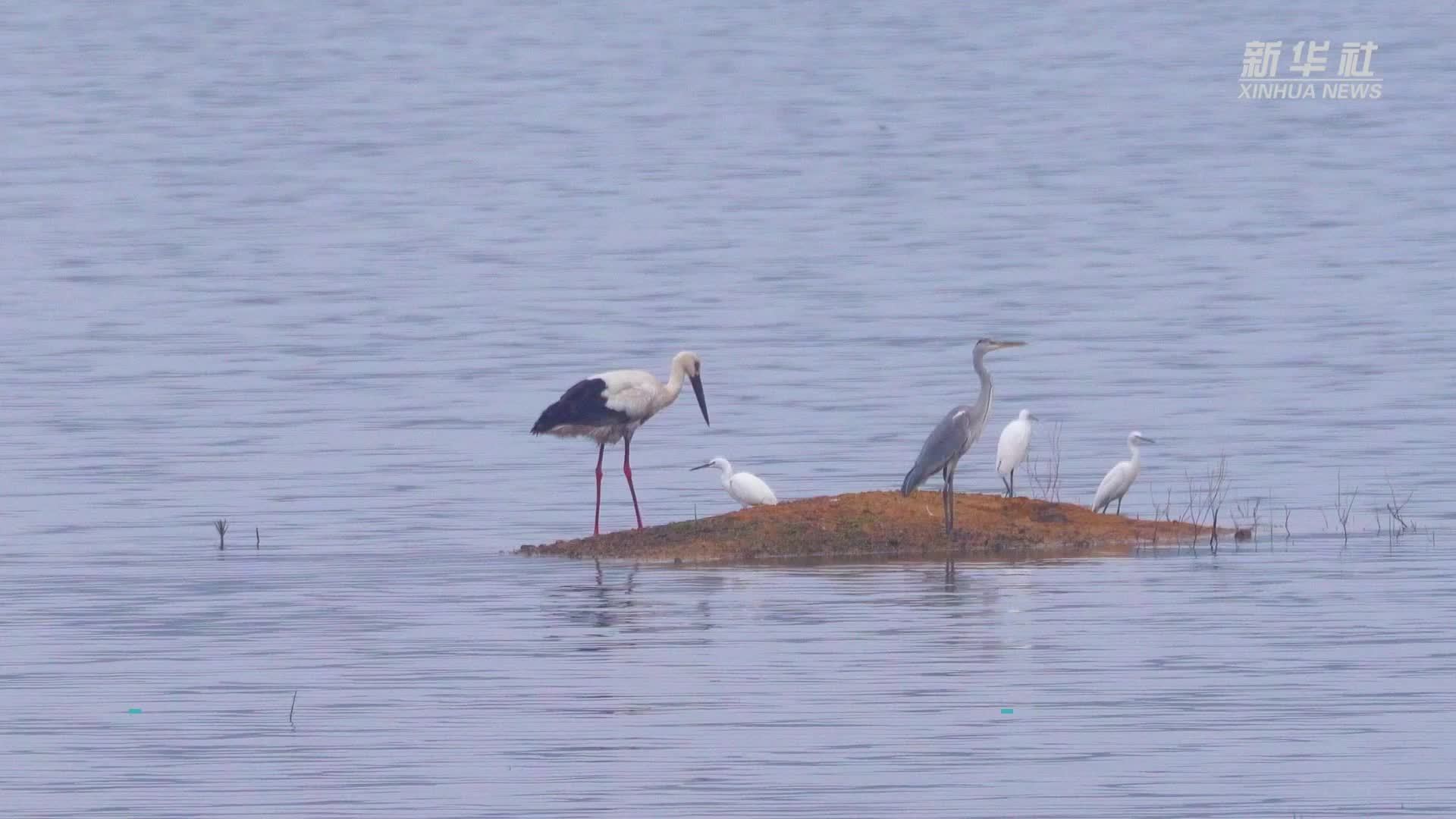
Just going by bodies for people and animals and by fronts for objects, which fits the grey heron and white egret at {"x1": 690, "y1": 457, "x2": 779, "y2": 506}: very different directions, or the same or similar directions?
very different directions

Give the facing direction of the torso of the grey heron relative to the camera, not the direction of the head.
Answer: to the viewer's right

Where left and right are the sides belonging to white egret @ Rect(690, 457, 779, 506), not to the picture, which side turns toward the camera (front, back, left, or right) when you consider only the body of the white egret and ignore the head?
left

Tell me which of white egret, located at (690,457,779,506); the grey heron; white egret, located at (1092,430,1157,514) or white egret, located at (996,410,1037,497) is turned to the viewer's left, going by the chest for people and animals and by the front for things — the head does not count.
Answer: white egret, located at (690,457,779,506)

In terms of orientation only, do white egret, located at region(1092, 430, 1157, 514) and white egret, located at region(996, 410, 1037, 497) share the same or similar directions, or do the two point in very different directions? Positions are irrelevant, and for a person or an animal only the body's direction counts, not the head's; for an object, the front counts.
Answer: same or similar directions

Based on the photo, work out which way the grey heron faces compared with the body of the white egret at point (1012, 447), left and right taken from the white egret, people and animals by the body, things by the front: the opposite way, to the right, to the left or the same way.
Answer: the same way

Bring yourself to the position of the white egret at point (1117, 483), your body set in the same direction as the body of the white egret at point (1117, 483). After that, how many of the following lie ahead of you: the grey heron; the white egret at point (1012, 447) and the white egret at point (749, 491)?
0

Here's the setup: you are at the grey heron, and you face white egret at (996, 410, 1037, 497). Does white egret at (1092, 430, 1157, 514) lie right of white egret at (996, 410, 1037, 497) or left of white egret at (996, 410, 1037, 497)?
right

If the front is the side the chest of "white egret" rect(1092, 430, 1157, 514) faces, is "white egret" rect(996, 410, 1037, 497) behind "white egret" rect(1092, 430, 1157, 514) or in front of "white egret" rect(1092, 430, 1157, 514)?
behind

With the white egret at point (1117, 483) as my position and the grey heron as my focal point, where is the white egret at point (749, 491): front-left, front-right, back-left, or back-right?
front-right

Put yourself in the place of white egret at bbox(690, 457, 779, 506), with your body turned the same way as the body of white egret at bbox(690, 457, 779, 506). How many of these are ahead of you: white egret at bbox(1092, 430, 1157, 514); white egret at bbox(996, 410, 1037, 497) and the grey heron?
0

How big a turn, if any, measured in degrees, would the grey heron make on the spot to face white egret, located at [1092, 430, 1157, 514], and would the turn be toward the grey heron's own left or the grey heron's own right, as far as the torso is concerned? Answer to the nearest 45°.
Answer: approximately 45° to the grey heron's own left

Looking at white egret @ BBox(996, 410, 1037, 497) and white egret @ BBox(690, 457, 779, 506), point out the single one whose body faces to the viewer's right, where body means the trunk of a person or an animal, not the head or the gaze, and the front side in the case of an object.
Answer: white egret @ BBox(996, 410, 1037, 497)

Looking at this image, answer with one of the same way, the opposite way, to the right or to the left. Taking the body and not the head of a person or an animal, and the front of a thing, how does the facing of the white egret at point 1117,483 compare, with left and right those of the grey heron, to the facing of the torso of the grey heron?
the same way

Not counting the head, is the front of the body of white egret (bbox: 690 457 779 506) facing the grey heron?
no

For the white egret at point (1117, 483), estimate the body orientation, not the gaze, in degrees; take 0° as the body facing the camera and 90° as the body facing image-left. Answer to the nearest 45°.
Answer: approximately 270°

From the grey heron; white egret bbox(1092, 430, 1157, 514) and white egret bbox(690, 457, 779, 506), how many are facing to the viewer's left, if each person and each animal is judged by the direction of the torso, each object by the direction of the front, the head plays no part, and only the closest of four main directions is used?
1

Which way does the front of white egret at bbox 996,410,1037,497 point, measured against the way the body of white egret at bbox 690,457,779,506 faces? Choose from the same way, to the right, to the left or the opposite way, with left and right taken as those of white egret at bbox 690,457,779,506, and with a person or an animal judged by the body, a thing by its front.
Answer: the opposite way

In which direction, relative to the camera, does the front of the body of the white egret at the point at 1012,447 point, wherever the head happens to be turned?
to the viewer's right
